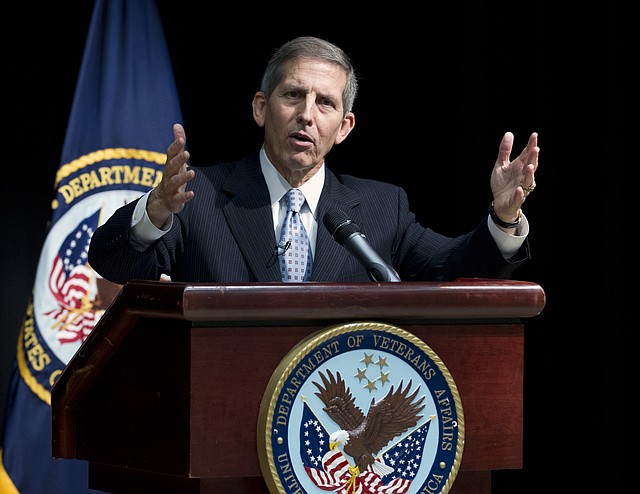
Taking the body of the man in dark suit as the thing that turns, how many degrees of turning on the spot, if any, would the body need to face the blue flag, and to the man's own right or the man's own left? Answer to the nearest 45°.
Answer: approximately 135° to the man's own right

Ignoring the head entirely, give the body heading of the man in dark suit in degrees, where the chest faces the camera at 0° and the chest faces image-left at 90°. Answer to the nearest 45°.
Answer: approximately 0°

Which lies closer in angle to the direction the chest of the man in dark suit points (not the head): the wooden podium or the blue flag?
the wooden podium
